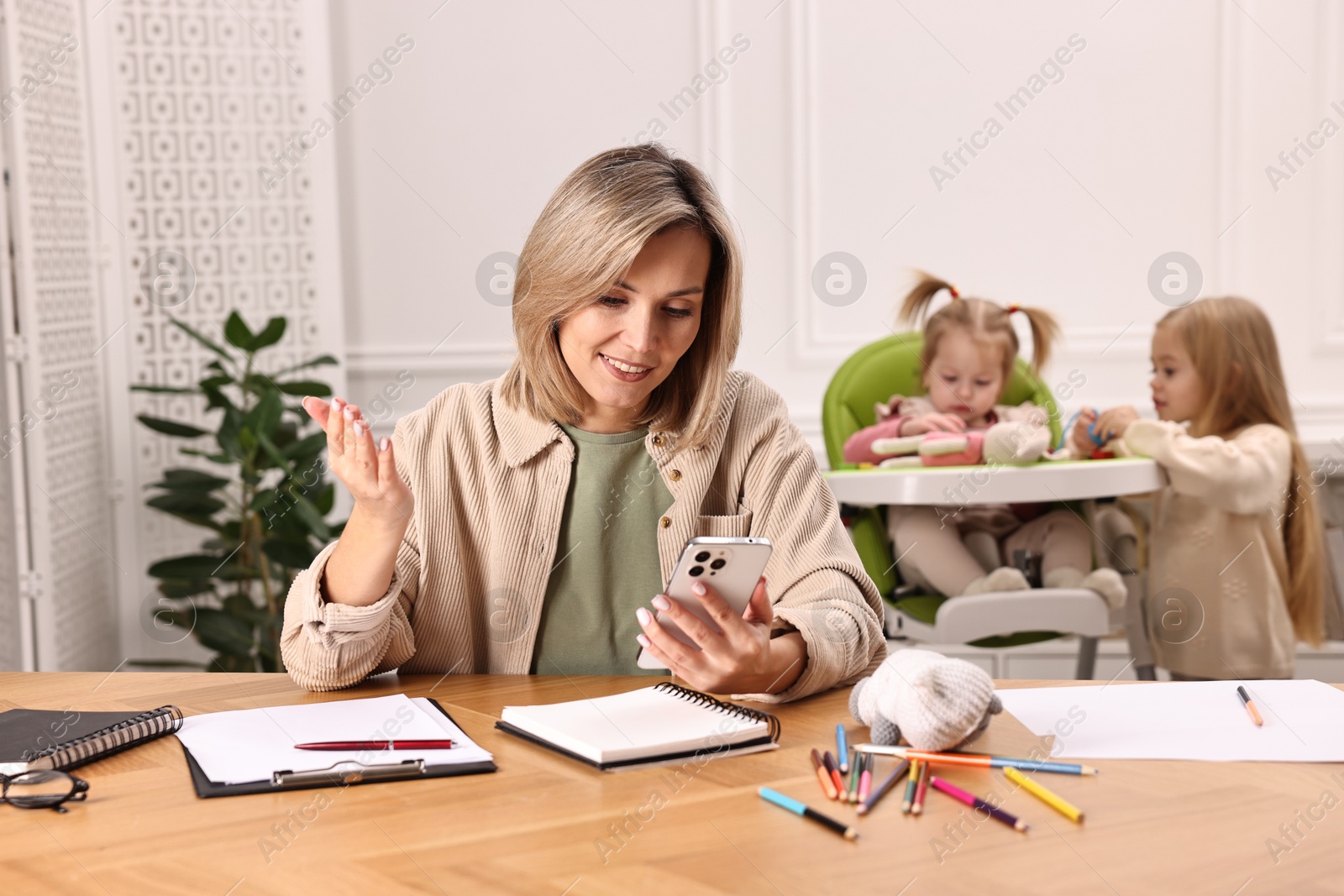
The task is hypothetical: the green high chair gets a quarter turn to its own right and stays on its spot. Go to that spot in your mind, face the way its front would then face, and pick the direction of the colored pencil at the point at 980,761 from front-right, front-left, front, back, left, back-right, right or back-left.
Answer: front-left

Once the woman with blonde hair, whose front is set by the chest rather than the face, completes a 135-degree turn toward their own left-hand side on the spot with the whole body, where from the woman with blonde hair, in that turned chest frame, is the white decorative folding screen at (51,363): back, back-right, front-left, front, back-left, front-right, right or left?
left

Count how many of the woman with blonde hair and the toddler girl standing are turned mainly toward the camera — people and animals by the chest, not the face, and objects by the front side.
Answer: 1

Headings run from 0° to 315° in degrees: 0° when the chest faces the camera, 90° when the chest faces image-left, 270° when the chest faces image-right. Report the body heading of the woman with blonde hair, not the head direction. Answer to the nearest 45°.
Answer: approximately 0°

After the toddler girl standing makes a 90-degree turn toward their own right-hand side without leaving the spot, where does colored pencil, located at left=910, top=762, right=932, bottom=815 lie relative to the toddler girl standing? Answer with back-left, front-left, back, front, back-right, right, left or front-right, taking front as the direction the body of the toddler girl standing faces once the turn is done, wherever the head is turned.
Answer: back

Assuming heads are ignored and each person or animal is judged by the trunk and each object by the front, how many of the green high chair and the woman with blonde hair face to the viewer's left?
0

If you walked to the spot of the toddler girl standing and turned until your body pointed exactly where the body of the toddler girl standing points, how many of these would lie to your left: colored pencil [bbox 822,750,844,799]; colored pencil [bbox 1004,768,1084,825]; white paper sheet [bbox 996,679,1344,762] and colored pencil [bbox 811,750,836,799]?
4

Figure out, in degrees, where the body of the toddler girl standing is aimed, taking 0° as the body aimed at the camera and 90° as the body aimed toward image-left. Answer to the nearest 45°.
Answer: approximately 90°

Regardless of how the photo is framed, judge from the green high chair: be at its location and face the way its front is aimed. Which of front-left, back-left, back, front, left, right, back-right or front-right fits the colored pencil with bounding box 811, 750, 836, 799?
front-right
